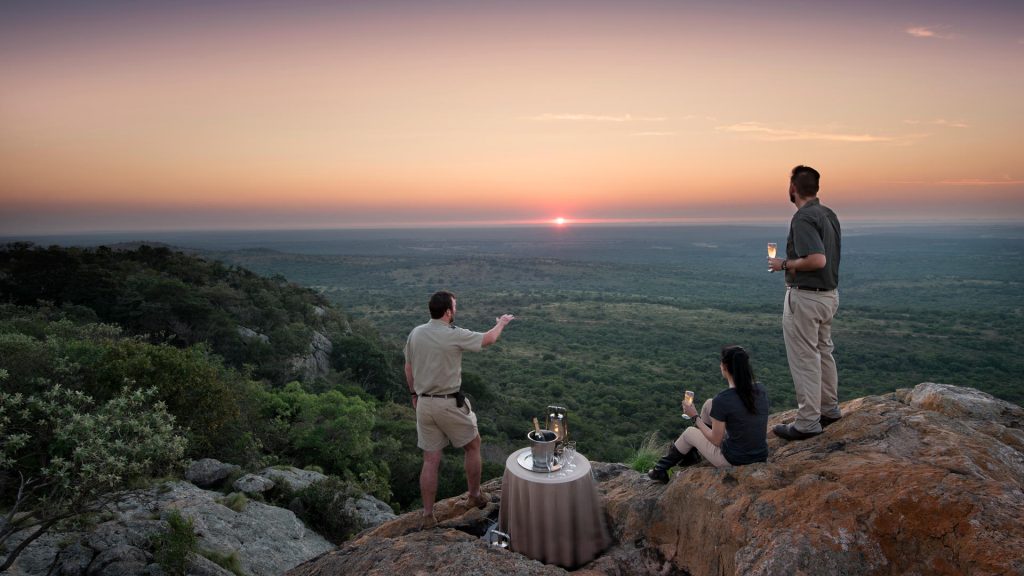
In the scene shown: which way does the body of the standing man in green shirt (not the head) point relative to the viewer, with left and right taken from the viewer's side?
facing away from the viewer and to the left of the viewer

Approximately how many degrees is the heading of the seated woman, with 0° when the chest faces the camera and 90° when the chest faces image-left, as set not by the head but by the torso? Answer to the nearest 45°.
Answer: approximately 135°

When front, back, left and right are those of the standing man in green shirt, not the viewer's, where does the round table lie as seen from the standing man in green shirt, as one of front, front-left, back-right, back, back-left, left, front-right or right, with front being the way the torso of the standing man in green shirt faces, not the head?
left

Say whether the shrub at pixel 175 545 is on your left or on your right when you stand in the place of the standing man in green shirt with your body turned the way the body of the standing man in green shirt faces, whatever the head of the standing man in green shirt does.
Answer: on your left

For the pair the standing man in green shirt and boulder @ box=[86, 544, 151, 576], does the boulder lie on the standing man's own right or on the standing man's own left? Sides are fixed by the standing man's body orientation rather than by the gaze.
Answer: on the standing man's own left

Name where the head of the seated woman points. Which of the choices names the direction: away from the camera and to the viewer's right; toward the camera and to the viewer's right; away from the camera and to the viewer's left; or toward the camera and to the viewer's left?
away from the camera and to the viewer's left

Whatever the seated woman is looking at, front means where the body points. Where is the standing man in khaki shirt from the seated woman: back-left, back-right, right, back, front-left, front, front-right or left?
front-left

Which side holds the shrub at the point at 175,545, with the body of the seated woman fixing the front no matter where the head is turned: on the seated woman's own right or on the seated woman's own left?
on the seated woman's own left

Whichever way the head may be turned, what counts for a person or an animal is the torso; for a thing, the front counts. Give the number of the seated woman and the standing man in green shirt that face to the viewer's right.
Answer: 0
